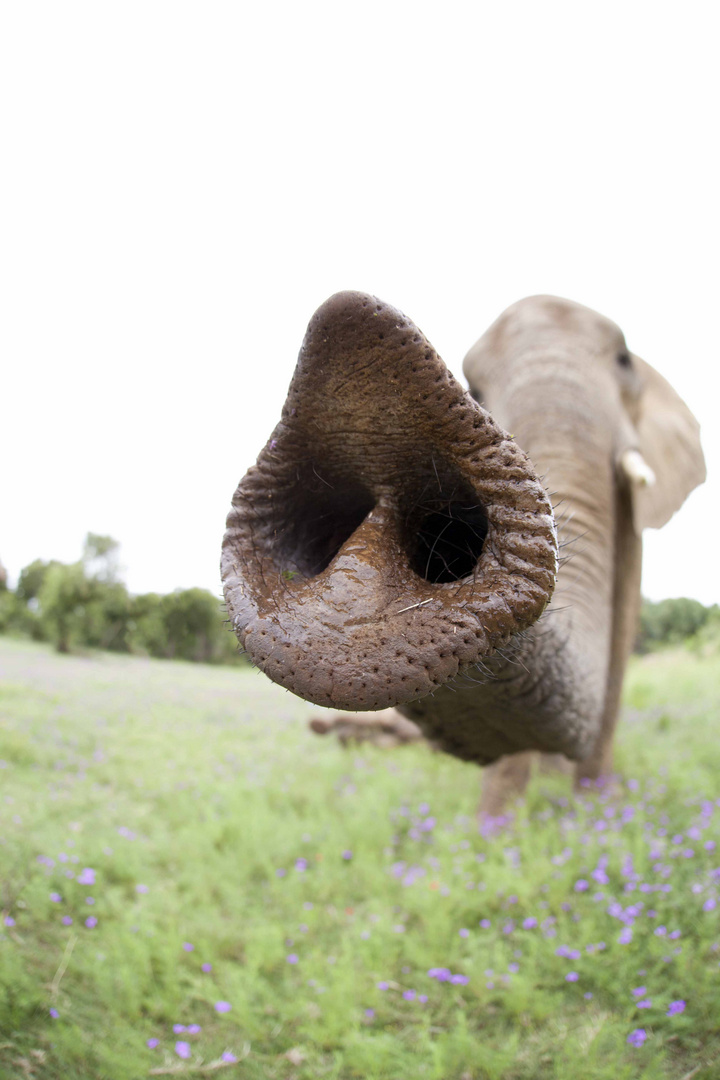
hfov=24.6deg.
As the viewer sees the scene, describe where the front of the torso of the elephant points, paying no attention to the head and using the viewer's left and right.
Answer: facing the viewer
